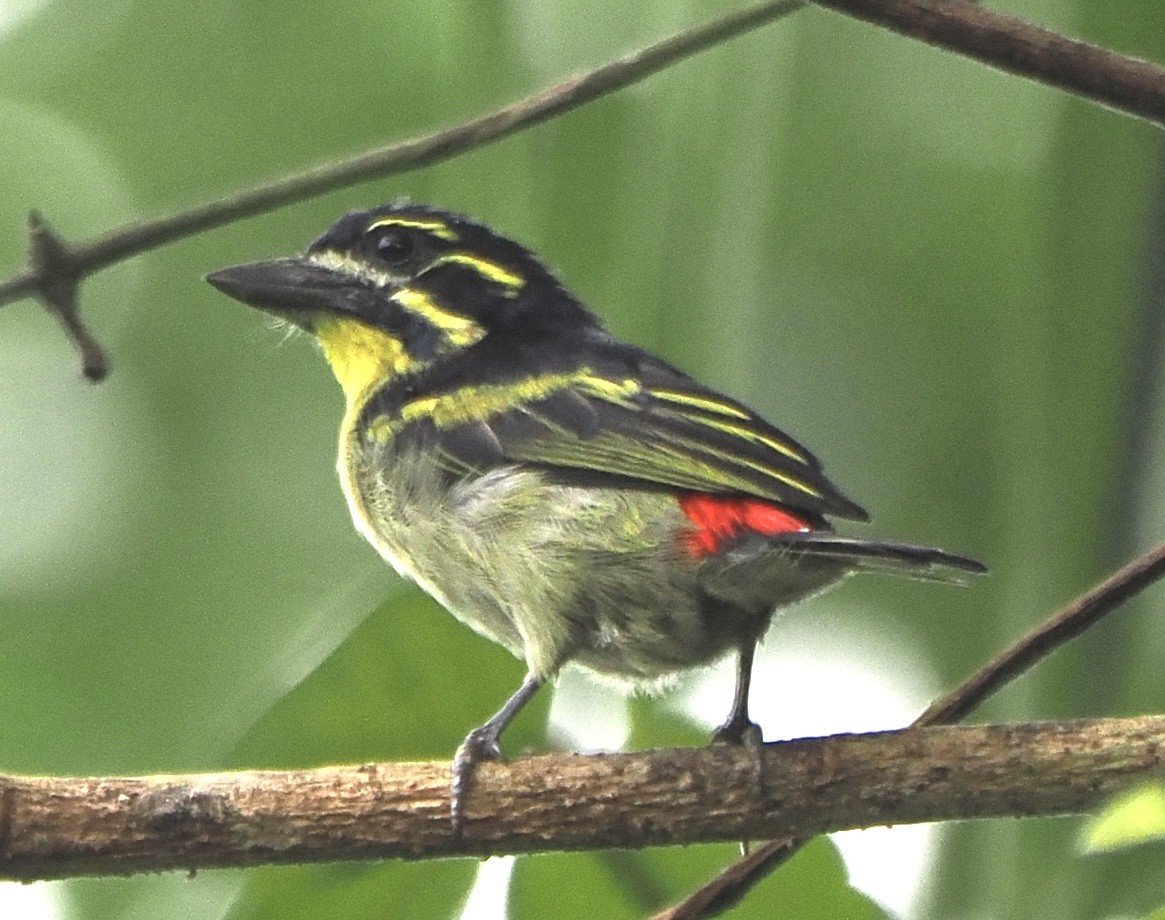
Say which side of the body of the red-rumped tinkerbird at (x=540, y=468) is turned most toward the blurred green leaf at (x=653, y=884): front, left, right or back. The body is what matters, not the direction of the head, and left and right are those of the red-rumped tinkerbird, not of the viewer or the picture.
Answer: right

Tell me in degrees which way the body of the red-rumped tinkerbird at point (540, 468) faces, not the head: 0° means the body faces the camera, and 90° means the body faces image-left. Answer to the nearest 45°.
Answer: approximately 90°

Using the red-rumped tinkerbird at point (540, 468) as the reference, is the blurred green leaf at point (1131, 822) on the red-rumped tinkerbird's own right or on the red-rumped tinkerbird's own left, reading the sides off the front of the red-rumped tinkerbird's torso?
on the red-rumped tinkerbird's own left
